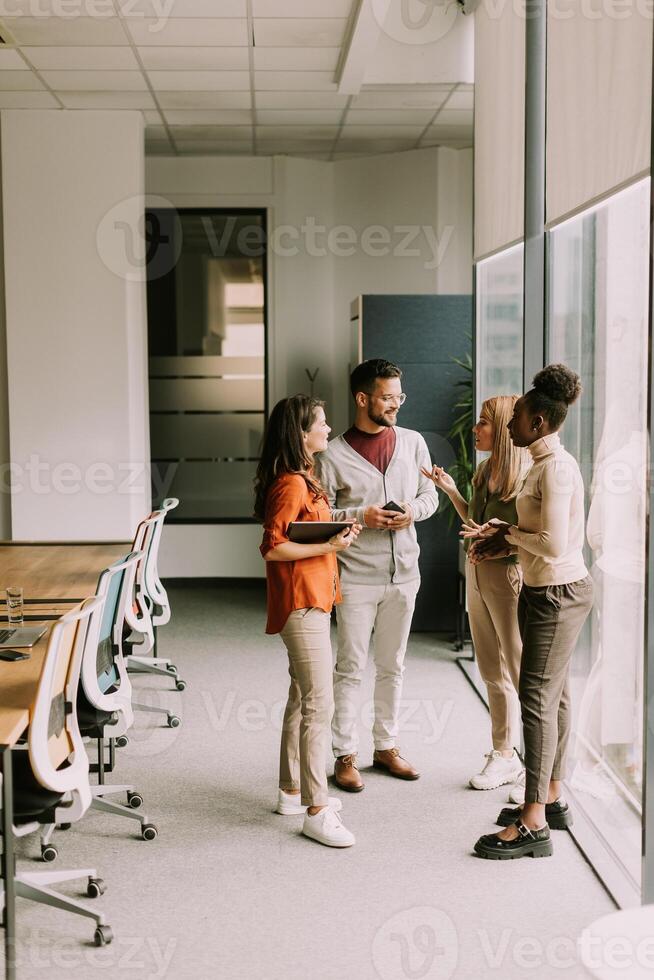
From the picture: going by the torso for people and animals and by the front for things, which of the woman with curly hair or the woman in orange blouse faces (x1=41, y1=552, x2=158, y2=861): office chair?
the woman with curly hair

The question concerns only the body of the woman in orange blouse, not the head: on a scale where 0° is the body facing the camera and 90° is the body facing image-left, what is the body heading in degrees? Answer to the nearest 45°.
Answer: approximately 270°

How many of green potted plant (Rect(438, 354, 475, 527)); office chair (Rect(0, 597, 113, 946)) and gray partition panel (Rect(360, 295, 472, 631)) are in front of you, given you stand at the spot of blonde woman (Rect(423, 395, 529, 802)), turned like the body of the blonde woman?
1

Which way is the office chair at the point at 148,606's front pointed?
to the viewer's left

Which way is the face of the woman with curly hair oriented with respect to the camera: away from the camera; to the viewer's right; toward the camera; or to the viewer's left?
to the viewer's left

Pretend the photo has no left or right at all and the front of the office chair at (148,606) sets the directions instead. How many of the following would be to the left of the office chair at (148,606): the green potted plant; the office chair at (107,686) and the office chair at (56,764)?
2

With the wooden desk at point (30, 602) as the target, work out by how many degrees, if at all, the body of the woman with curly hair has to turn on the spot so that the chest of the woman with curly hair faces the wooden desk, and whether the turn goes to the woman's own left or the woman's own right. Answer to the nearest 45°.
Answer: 0° — they already face it

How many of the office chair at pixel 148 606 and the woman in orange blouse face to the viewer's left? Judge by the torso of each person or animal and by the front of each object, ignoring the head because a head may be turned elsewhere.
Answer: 1

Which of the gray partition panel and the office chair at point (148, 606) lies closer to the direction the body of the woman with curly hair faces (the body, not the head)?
the office chair

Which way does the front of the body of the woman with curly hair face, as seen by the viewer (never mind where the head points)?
to the viewer's left

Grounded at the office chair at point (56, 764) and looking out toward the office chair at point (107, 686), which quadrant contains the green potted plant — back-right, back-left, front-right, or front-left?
front-right

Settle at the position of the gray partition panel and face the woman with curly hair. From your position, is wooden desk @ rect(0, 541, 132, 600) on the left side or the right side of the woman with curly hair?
right

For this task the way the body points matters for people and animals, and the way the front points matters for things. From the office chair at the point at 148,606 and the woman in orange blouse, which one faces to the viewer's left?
the office chair

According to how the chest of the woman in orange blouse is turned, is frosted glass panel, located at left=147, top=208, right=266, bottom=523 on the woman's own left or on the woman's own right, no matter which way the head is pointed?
on the woman's own left

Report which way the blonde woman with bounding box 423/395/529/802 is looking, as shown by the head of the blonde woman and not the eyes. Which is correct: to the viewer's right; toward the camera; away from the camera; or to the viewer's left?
to the viewer's left

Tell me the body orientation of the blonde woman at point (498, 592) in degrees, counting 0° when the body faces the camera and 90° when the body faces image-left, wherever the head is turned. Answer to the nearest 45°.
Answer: approximately 45°

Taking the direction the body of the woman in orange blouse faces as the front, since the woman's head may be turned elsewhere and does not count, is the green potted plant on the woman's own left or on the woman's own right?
on the woman's own left

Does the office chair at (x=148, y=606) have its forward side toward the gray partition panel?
no
